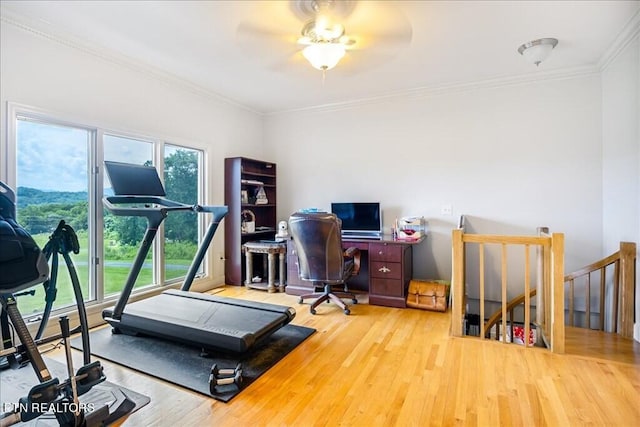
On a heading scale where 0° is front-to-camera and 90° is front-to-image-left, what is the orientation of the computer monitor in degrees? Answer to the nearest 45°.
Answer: approximately 0°

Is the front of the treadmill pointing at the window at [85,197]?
yes

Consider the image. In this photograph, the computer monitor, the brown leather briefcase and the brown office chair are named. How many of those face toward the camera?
2

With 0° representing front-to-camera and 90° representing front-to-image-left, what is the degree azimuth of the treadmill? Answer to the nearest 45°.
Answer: approximately 135°

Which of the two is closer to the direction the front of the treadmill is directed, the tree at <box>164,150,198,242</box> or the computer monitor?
the tree

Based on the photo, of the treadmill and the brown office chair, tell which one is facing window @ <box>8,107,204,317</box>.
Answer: the treadmill

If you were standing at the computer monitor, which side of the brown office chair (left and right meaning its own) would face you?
front

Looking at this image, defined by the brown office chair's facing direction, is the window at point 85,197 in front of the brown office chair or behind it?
behind

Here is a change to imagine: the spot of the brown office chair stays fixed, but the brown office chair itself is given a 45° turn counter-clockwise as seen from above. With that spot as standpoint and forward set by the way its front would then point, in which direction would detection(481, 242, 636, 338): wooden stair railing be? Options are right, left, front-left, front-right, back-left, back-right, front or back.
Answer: right

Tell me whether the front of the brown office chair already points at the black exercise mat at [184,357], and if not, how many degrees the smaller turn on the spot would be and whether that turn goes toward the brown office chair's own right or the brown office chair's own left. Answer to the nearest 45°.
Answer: approximately 180°

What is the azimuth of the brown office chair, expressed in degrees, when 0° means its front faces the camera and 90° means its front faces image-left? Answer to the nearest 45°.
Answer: approximately 225°

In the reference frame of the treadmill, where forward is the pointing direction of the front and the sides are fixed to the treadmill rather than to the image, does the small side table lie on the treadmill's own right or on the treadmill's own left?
on the treadmill's own right
